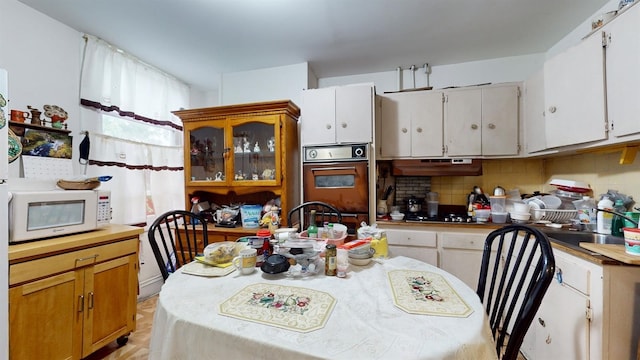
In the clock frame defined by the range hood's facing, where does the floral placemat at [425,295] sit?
The floral placemat is roughly at 12 o'clock from the range hood.

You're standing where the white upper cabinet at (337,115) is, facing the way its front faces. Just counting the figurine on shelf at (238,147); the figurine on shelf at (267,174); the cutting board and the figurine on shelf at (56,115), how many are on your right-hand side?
3

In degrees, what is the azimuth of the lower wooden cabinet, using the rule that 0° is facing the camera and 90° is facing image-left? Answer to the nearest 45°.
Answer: approximately 315°

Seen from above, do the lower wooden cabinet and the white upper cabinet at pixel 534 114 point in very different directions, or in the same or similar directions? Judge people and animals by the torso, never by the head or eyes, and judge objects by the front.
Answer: very different directions

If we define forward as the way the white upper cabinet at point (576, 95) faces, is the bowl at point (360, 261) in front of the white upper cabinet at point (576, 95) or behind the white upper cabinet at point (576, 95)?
in front

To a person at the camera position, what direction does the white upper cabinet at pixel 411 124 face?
facing the viewer

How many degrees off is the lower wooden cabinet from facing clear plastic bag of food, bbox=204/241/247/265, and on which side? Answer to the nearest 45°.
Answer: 0° — it already faces it

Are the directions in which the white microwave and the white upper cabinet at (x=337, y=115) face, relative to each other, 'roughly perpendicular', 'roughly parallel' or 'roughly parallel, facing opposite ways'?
roughly perpendicular

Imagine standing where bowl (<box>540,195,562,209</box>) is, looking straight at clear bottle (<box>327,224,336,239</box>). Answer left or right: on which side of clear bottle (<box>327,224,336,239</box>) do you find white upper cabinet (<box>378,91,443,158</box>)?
right

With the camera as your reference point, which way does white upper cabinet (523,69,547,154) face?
facing the viewer and to the left of the viewer

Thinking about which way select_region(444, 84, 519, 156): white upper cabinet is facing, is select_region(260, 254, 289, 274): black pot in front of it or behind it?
in front

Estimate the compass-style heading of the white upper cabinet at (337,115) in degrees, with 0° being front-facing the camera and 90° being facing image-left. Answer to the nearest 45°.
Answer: approximately 0°
